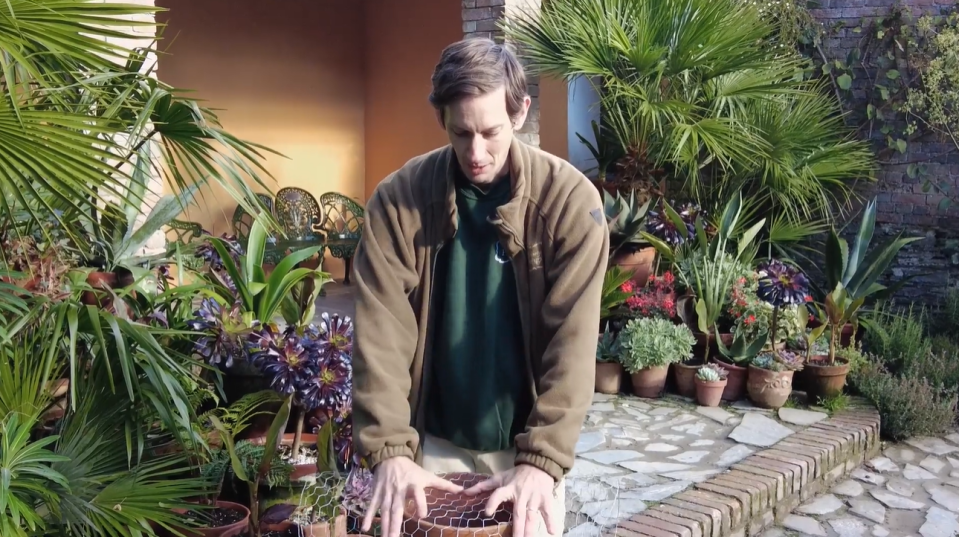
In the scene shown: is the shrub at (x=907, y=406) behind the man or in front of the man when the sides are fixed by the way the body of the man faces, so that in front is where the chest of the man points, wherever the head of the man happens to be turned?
behind

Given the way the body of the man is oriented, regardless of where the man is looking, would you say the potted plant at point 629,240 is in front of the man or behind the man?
behind

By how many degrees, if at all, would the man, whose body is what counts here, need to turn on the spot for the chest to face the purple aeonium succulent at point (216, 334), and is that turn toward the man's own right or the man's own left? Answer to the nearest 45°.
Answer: approximately 135° to the man's own right

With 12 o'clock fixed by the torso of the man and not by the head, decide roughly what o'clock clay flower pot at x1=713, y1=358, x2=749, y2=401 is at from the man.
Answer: The clay flower pot is roughly at 7 o'clock from the man.

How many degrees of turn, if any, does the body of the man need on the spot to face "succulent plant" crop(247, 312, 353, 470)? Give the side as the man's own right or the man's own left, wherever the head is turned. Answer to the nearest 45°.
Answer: approximately 135° to the man's own right

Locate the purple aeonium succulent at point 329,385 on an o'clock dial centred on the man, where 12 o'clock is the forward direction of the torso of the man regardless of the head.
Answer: The purple aeonium succulent is roughly at 5 o'clock from the man.

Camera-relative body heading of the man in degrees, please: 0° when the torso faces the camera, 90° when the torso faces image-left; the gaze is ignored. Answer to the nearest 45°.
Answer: approximately 0°

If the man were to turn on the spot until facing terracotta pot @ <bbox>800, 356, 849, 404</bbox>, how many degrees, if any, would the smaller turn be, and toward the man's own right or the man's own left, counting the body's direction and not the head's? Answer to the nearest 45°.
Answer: approximately 135° to the man's own left

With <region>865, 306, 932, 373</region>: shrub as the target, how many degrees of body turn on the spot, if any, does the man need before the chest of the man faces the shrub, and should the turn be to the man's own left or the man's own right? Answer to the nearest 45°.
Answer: approximately 135° to the man's own left
